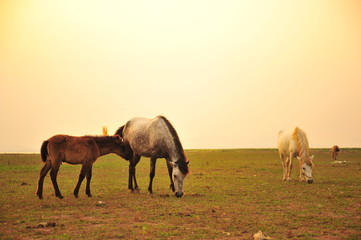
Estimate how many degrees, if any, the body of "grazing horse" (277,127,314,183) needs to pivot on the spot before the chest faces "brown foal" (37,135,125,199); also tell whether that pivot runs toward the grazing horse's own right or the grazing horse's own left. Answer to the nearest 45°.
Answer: approximately 90° to the grazing horse's own right

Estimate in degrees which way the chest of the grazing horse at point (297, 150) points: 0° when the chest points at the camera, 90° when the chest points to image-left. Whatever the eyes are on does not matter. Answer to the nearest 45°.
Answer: approximately 315°
